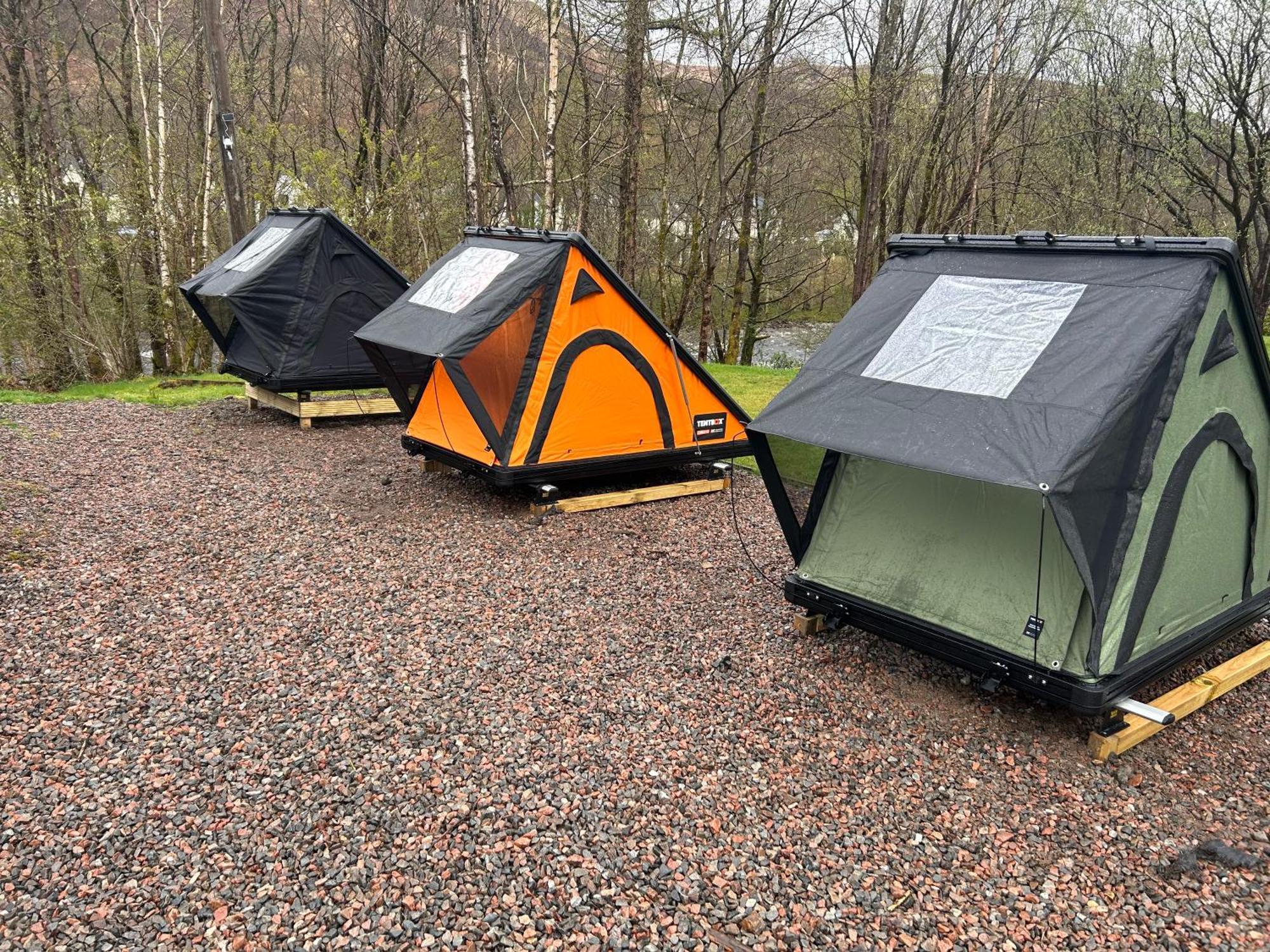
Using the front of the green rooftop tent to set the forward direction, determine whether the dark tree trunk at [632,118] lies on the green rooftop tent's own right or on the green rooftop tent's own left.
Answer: on the green rooftop tent's own right

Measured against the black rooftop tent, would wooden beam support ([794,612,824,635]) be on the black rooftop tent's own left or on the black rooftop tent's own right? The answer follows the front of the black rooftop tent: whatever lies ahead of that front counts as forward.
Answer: on the black rooftop tent's own left

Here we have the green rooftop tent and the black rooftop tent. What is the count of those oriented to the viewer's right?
0

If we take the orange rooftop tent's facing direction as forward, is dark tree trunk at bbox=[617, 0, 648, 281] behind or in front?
behind

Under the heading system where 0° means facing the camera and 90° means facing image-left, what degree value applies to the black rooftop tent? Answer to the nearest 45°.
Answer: approximately 45°

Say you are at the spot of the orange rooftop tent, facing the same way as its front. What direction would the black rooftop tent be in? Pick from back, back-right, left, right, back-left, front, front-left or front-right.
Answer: right

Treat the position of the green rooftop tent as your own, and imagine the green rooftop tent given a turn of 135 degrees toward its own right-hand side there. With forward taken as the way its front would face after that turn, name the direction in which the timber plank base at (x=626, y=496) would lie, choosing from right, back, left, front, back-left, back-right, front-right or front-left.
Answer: front-left

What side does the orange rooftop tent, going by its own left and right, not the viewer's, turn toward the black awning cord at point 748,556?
left
